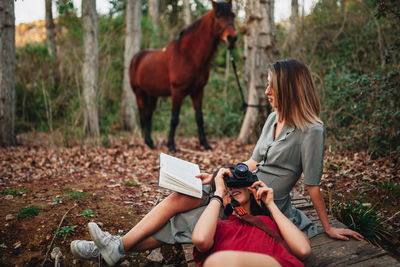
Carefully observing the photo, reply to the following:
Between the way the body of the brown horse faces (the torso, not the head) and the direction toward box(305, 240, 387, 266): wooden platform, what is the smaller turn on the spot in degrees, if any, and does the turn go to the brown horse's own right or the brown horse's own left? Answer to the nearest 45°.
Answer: approximately 45° to the brown horse's own right

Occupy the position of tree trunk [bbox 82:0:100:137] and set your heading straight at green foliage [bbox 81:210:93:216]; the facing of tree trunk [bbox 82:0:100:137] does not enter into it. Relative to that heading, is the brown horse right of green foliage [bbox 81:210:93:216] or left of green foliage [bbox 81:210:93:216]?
left

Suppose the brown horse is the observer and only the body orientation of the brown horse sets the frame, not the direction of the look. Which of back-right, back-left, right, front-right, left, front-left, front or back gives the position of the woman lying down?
front-right

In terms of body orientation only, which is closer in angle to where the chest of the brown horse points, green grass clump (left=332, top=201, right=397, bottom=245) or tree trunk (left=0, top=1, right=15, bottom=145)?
the green grass clump

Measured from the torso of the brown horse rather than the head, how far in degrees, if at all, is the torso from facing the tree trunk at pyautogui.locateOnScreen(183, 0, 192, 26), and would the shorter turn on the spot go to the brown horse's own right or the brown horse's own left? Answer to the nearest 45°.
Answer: approximately 135° to the brown horse's own left

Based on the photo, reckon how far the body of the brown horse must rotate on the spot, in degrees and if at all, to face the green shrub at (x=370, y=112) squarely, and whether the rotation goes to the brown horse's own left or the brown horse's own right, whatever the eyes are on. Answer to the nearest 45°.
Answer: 0° — it already faces it

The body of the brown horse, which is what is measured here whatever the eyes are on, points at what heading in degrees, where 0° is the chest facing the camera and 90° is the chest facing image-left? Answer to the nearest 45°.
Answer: approximately 315°

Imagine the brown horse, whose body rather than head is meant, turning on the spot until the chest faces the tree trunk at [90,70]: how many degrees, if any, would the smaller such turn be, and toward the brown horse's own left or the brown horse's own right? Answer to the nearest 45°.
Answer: approximately 180°
